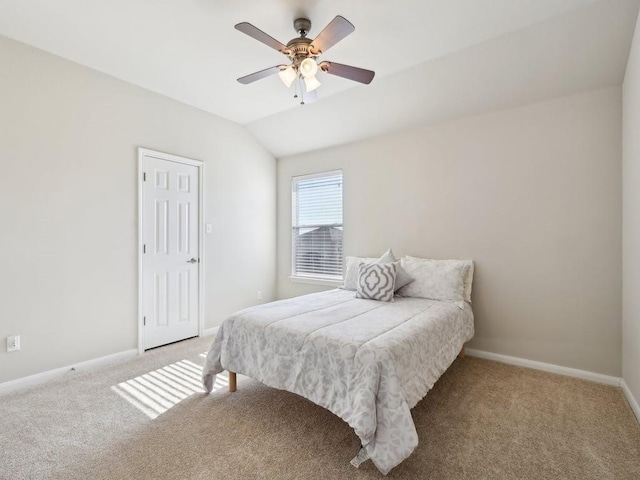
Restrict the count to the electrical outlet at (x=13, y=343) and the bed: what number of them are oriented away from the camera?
0

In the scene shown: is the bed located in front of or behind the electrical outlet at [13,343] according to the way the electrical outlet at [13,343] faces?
in front

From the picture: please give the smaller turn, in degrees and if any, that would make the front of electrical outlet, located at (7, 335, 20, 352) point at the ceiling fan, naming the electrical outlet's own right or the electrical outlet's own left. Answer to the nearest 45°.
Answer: approximately 45° to the electrical outlet's own left

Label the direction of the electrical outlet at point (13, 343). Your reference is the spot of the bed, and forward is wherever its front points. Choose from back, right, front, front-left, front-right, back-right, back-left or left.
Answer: front-right

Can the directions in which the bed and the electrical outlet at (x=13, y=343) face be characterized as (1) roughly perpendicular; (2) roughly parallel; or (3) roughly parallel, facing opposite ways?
roughly perpendicular

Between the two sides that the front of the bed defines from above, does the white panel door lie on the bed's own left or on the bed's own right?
on the bed's own right

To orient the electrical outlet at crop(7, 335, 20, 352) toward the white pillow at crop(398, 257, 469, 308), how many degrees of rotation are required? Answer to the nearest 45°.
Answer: approximately 45° to its left

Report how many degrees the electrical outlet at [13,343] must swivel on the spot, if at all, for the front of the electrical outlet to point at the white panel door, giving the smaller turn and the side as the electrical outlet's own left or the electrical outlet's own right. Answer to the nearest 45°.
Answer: approximately 90° to the electrical outlet's own left

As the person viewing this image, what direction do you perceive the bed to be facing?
facing the viewer and to the left of the viewer

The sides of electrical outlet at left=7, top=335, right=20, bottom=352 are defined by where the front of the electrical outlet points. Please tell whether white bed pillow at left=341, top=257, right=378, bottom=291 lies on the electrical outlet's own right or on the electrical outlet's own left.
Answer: on the electrical outlet's own left
